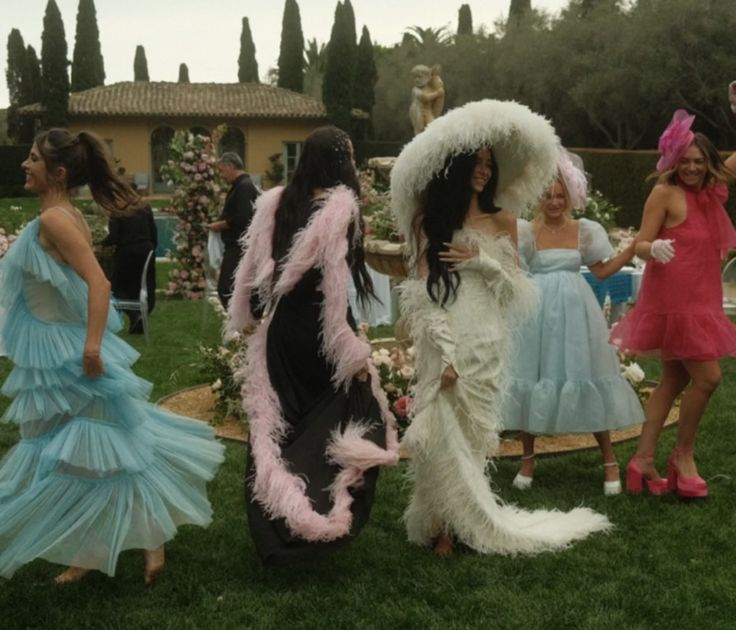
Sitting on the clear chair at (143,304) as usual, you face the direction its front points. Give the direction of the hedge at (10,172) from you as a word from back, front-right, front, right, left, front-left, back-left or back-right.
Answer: right

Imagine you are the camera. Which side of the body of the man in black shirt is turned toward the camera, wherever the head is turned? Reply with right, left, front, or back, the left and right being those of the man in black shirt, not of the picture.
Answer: left

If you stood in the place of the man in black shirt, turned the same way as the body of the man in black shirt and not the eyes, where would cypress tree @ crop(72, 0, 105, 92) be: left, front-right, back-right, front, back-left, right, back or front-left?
right

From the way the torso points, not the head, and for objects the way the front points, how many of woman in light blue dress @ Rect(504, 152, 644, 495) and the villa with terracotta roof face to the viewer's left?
0

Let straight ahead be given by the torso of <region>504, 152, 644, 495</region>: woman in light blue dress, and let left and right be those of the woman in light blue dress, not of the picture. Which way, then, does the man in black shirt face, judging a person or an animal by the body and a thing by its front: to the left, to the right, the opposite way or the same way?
to the right

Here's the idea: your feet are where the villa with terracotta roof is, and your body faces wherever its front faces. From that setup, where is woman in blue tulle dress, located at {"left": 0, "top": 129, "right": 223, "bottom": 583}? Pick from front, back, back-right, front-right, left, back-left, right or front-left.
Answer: front

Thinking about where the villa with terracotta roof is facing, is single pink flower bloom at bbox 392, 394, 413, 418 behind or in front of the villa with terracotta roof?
in front

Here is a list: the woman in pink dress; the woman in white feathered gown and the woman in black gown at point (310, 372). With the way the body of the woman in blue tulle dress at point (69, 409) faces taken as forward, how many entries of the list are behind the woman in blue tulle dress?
3

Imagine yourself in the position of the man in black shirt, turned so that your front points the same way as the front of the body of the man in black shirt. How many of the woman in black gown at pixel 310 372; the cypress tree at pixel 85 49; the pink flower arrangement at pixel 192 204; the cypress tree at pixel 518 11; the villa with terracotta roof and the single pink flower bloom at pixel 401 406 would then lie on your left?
2

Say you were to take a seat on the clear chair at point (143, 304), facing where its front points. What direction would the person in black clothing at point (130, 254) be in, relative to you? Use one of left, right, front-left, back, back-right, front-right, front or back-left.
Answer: right

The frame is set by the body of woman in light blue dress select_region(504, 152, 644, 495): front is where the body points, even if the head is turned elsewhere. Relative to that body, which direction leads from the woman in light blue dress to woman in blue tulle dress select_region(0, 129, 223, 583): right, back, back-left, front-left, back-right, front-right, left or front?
front-right

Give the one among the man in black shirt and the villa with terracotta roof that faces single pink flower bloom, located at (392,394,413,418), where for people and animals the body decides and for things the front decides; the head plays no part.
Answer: the villa with terracotta roof

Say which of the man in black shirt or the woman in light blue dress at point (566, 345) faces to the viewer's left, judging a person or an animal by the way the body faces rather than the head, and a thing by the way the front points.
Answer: the man in black shirt

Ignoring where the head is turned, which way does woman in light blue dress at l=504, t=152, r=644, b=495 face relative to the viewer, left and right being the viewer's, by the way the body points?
facing the viewer

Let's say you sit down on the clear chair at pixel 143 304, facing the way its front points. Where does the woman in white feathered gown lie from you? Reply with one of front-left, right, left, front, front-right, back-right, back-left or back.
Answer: left

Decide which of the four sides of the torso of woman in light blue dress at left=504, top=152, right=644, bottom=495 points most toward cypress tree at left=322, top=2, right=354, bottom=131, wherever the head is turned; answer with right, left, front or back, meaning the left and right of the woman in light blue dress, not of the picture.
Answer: back

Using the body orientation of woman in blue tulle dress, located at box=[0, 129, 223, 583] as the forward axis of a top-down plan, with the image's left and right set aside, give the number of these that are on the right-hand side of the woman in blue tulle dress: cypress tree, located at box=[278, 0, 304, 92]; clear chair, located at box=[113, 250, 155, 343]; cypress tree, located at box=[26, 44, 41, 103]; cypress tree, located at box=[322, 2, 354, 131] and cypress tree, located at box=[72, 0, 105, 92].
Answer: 5
